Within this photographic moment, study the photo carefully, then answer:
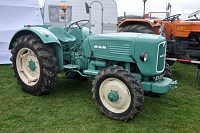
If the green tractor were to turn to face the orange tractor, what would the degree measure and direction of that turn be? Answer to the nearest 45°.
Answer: approximately 90° to its left

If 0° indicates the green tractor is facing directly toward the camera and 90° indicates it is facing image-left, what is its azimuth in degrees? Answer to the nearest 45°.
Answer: approximately 315°

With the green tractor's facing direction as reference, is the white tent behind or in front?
behind
